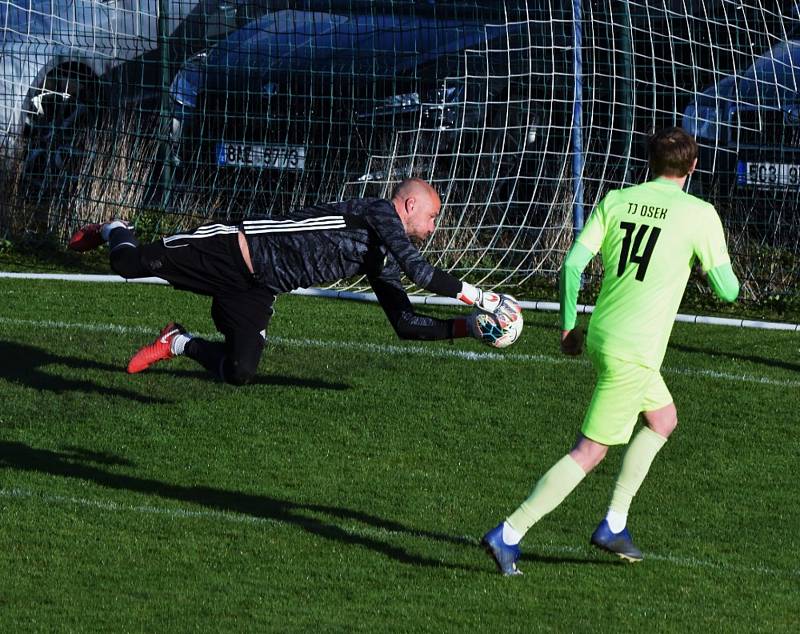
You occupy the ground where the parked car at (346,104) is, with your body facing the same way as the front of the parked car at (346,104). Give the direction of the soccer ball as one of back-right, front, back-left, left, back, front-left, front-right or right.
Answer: front-left

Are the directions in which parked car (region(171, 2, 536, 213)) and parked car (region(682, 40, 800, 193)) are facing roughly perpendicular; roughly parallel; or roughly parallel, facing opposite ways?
roughly parallel

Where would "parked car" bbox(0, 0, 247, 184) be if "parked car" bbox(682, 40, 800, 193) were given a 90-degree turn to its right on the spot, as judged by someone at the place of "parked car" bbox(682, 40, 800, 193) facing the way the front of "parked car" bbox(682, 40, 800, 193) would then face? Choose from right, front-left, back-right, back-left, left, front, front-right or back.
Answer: front-left

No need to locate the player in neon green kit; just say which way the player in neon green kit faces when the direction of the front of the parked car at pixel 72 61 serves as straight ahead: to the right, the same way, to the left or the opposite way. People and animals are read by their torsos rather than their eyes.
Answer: the opposite way

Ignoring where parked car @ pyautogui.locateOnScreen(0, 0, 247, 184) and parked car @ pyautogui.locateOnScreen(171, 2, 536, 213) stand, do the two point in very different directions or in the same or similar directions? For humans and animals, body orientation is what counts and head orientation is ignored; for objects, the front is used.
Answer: same or similar directions

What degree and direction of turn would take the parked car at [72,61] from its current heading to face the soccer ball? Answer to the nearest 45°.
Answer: approximately 45° to its left

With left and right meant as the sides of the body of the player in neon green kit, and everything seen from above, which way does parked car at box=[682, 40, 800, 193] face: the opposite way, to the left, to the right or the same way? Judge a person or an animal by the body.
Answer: the opposite way

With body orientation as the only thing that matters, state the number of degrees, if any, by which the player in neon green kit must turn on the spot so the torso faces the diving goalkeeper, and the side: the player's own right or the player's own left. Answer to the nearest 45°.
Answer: approximately 90° to the player's own left

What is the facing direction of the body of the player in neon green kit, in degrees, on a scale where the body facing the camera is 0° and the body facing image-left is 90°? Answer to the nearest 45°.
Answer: approximately 225°

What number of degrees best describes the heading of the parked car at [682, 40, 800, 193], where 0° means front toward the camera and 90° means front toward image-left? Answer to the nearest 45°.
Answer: approximately 45°

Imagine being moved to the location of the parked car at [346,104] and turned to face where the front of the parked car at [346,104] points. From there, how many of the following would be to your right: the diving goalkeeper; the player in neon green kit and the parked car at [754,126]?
0

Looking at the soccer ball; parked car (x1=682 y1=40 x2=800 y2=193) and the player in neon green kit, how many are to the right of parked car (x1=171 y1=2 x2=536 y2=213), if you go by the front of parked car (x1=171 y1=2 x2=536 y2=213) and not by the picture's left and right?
0

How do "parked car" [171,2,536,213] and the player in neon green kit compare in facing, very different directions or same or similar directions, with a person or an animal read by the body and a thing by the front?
very different directions

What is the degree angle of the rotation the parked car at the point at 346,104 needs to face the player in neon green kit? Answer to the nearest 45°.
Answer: approximately 45° to its left

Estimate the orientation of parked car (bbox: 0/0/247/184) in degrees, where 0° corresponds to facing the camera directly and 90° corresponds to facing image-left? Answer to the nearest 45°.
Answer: approximately 45°

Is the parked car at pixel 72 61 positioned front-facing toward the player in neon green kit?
no
